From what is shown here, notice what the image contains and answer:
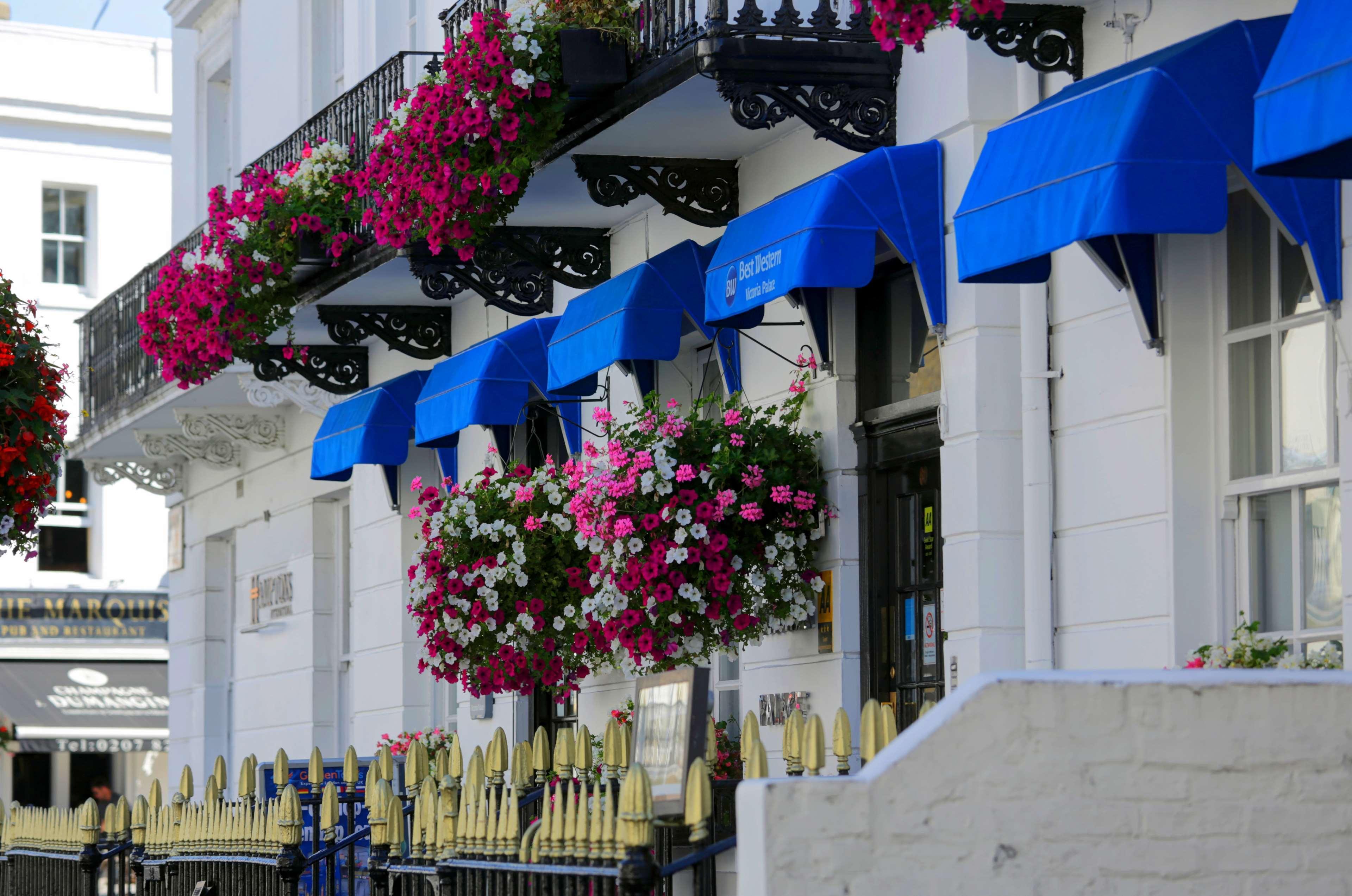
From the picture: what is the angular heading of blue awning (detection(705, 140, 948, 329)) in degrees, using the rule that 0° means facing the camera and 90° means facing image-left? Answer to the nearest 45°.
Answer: approximately 45°

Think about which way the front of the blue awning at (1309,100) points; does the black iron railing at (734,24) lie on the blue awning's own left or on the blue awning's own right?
on the blue awning's own right

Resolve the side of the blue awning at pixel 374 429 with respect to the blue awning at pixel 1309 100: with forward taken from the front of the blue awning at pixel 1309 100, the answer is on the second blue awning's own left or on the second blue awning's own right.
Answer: on the second blue awning's own right

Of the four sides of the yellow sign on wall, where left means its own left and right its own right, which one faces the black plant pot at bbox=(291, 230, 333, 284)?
right

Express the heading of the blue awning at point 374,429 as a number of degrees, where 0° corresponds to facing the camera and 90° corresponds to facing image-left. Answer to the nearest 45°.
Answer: approximately 45°

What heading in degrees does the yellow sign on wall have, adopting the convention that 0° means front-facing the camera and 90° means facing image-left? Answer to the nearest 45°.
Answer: approximately 45°
